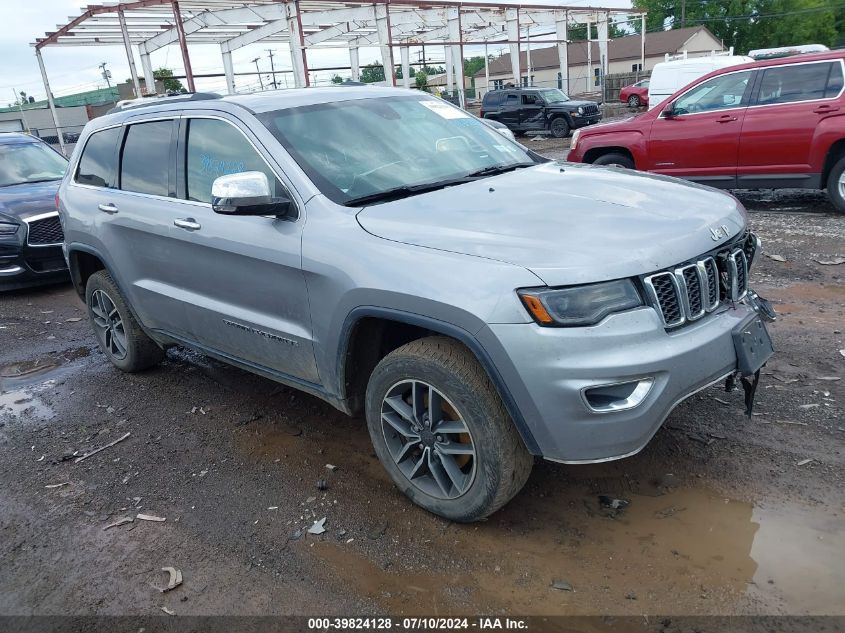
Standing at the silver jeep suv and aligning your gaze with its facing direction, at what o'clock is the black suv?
The black suv is roughly at 8 o'clock from the silver jeep suv.

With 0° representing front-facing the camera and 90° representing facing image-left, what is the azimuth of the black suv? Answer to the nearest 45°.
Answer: approximately 315°

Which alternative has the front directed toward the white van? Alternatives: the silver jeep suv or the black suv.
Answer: the black suv

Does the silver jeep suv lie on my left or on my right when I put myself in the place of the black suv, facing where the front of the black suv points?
on my right

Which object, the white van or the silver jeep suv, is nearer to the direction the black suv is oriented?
the white van

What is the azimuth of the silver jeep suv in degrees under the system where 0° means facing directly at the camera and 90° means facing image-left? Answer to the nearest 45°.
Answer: approximately 315°

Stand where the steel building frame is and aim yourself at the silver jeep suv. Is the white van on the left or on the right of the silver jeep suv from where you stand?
left

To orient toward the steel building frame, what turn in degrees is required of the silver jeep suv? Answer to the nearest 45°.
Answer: approximately 135° to its left

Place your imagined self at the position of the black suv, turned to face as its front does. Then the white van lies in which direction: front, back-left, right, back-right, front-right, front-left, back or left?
front

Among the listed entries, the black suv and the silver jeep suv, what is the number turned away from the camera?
0

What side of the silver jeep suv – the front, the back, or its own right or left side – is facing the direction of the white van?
left
